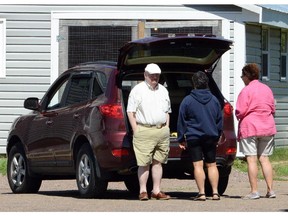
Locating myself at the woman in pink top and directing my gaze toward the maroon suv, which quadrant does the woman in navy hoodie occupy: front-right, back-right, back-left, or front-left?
front-left

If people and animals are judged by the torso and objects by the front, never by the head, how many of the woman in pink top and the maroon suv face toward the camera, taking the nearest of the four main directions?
0

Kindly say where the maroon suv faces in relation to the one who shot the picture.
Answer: facing away from the viewer and to the left of the viewer

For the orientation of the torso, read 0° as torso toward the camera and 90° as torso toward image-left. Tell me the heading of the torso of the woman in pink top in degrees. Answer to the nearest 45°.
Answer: approximately 135°

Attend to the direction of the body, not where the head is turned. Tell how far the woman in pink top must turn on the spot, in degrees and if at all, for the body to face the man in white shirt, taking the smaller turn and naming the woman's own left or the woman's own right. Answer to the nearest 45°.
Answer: approximately 90° to the woman's own left

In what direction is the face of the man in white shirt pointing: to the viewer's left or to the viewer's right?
to the viewer's right

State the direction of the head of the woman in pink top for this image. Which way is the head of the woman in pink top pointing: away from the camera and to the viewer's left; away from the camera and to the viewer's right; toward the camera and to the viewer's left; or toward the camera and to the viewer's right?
away from the camera and to the viewer's left

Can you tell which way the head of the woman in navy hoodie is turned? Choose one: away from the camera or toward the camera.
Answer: away from the camera

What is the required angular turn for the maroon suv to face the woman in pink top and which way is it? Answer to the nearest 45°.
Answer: approximately 135° to its right
